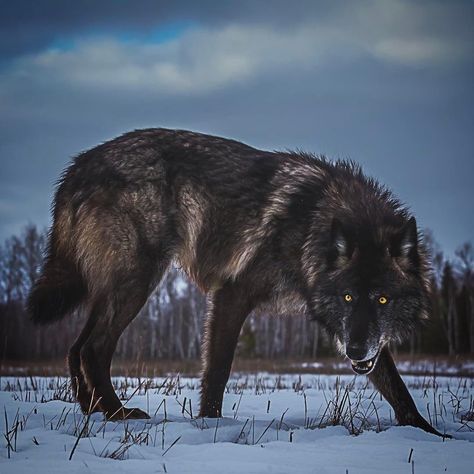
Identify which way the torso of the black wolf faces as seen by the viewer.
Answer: to the viewer's right
